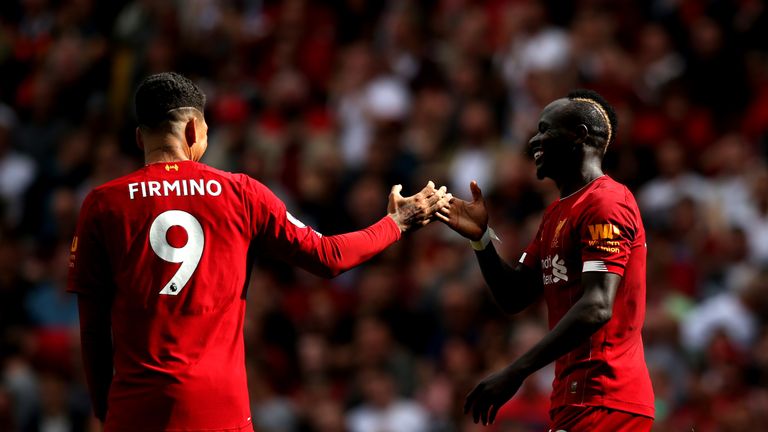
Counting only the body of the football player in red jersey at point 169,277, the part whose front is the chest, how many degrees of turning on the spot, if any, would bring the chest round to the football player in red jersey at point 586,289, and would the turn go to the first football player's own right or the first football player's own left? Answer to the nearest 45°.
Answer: approximately 90° to the first football player's own right

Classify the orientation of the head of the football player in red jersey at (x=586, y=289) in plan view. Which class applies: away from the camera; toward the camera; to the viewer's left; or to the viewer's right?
to the viewer's left

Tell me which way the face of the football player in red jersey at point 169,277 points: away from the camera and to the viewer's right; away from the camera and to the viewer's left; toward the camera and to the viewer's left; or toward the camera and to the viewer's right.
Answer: away from the camera and to the viewer's right

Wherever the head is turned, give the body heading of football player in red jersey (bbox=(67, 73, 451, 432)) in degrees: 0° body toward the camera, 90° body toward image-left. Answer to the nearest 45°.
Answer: approximately 180°
